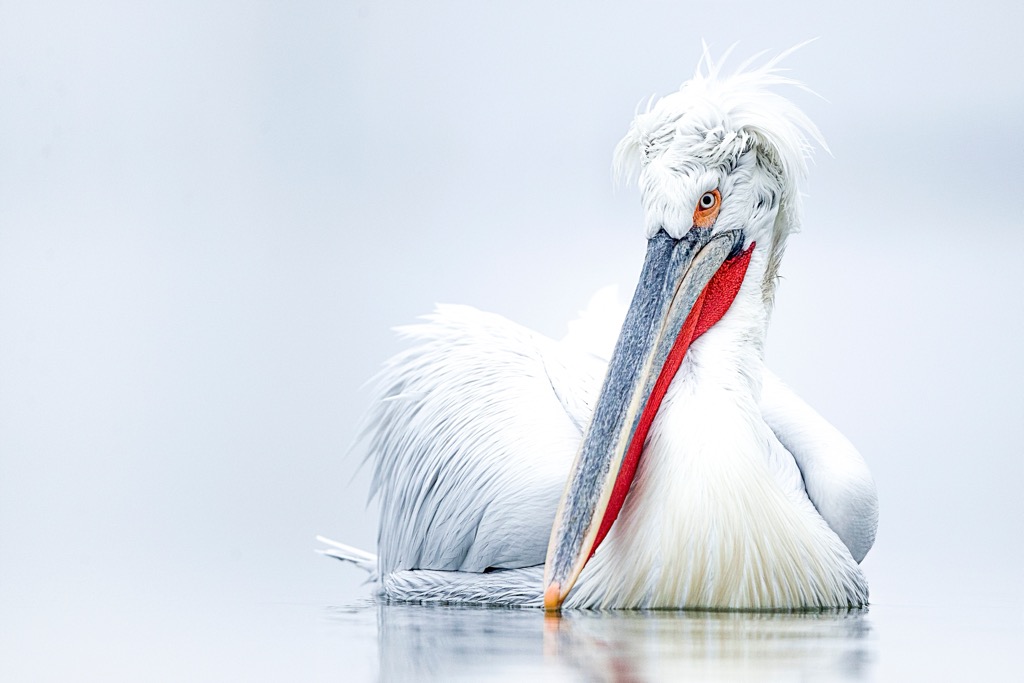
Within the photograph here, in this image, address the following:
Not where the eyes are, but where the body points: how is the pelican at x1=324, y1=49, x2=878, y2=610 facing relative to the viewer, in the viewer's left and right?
facing the viewer and to the right of the viewer
